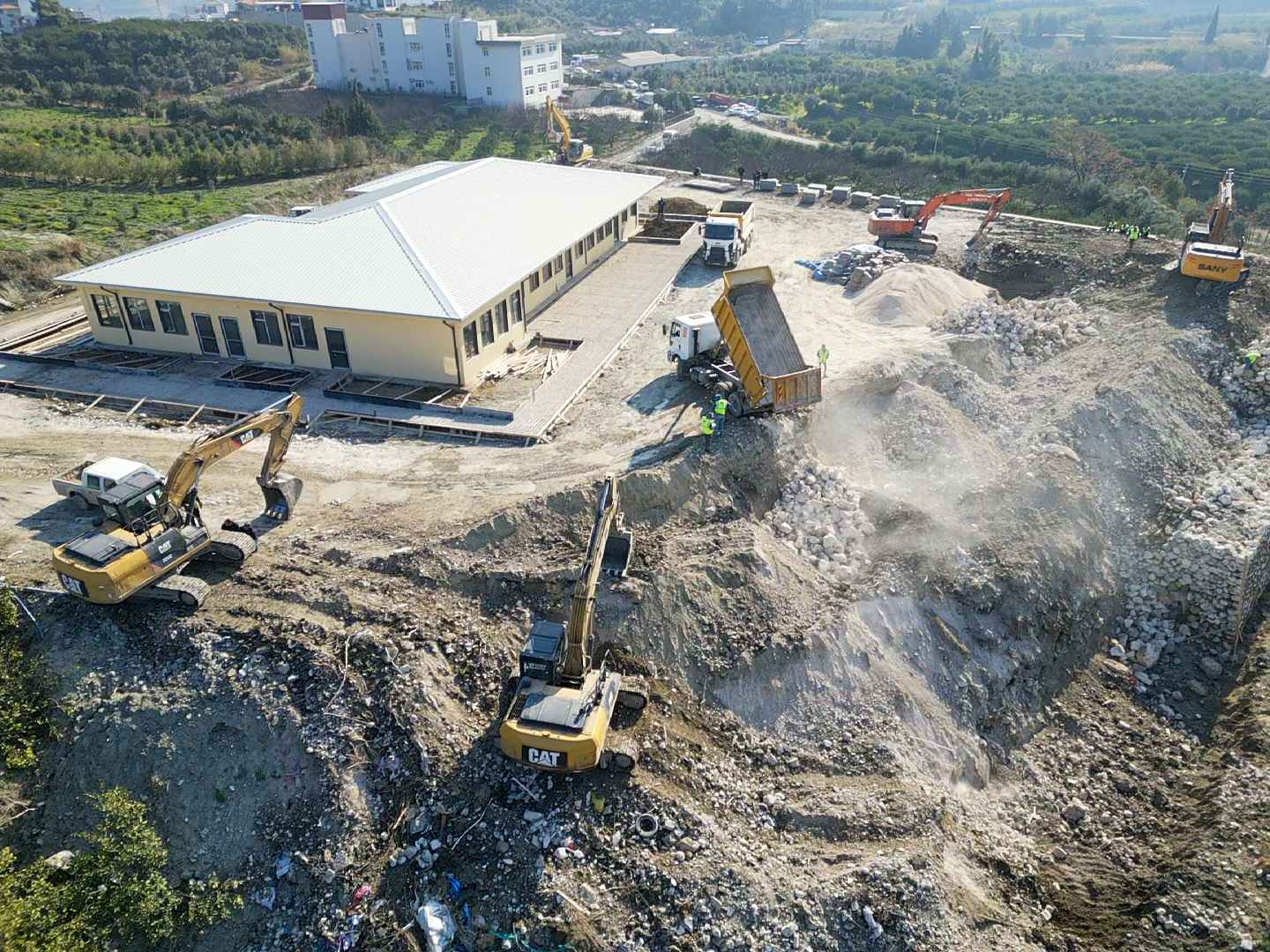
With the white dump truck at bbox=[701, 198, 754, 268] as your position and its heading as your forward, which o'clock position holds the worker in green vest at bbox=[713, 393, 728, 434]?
The worker in green vest is roughly at 12 o'clock from the white dump truck.

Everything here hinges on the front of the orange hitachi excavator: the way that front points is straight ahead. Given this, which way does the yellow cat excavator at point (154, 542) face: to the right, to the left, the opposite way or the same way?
to the left

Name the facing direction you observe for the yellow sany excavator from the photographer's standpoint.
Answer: facing away from the viewer

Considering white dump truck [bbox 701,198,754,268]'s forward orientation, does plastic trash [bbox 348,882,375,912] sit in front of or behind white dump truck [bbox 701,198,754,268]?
in front

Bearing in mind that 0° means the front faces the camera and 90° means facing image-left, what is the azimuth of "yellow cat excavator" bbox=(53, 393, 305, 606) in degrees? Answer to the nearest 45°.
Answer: approximately 225°

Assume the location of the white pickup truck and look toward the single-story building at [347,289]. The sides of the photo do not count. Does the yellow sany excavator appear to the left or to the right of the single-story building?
right

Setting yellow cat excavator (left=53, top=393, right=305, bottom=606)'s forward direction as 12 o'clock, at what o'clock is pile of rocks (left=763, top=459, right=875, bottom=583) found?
The pile of rocks is roughly at 2 o'clock from the yellow cat excavator.

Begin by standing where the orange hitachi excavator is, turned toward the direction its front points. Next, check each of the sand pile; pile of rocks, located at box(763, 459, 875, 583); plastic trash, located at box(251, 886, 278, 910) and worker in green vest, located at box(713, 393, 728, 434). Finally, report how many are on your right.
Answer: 4

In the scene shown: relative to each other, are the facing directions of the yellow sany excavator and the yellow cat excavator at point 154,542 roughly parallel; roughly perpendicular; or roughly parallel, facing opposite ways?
roughly parallel

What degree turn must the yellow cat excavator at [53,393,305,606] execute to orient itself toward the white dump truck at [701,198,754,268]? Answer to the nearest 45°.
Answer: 0° — it already faces it

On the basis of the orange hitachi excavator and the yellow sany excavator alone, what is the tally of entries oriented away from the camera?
1

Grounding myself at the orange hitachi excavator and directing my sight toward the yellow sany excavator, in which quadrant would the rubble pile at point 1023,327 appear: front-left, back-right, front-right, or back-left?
front-right

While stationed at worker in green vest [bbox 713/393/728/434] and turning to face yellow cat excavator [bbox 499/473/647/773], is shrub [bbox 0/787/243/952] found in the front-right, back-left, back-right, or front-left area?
front-right

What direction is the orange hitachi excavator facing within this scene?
to the viewer's right

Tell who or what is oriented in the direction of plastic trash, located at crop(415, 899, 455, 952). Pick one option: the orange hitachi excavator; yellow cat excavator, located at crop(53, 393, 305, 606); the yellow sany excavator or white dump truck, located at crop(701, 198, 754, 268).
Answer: the white dump truck

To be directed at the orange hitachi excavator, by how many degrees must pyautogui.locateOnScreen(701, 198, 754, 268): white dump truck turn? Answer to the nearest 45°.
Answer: approximately 90° to its left

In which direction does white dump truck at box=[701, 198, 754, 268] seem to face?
toward the camera

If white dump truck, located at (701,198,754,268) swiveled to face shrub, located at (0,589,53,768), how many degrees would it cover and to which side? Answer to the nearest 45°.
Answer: approximately 45° to its right

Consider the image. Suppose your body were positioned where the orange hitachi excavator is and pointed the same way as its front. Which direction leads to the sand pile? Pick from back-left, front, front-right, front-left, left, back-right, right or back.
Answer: right

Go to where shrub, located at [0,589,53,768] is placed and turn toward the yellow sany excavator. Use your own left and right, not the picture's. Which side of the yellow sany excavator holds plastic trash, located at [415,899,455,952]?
right

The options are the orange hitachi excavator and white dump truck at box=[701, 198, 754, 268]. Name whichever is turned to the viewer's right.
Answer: the orange hitachi excavator

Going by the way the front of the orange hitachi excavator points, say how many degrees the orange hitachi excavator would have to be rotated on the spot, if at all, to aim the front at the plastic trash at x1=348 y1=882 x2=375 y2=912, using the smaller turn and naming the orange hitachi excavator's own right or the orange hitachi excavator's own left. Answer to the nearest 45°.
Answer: approximately 90° to the orange hitachi excavator's own right
